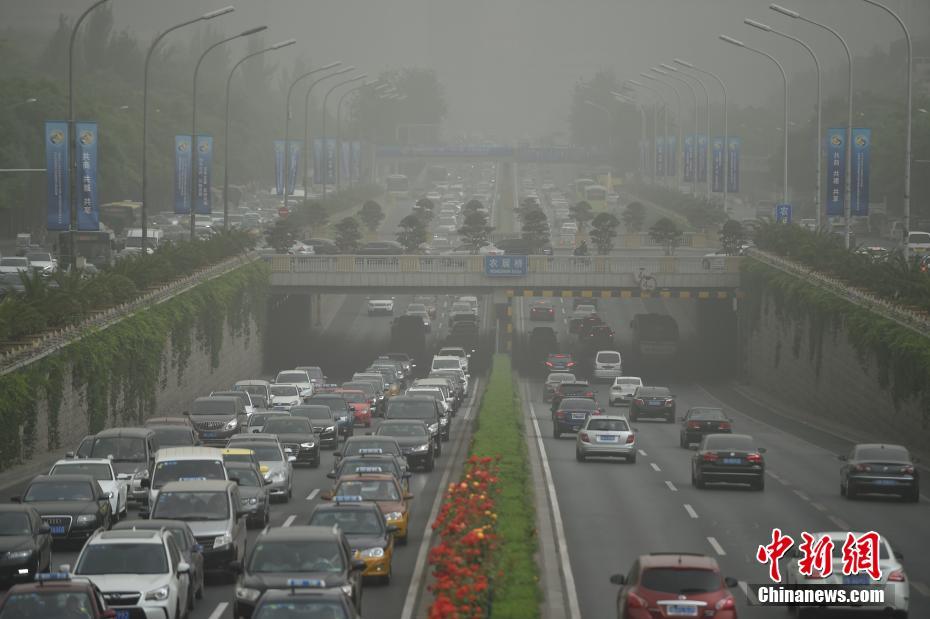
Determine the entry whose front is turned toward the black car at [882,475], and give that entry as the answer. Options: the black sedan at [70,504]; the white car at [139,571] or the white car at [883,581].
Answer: the white car at [883,581]

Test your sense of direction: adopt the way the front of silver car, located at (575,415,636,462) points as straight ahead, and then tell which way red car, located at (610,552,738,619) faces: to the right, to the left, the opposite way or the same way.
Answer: the same way

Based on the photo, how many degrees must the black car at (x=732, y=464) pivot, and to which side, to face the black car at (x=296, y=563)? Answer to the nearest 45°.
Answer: approximately 180°

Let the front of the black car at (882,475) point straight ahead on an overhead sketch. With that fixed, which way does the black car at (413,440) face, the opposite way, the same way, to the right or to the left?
the opposite way

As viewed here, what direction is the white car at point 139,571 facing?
toward the camera

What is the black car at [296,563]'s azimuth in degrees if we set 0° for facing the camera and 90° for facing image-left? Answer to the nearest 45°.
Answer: approximately 0°

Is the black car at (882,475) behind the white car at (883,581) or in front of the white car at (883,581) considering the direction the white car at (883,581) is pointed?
in front

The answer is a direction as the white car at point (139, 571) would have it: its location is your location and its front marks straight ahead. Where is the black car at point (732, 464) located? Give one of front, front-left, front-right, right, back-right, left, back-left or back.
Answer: back-left

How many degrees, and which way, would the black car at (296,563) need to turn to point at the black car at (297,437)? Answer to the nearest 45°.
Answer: approximately 180°

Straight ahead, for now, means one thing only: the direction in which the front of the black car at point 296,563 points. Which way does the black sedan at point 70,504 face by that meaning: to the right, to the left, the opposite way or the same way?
the same way

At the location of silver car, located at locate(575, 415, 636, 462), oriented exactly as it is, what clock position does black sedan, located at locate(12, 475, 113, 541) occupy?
The black sedan is roughly at 7 o'clock from the silver car.

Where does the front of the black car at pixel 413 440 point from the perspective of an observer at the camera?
facing the viewer

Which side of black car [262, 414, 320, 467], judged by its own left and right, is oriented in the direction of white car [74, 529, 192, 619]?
front

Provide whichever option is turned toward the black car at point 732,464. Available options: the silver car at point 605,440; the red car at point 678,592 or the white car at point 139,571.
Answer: the red car

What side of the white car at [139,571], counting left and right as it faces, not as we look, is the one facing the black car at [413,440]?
back

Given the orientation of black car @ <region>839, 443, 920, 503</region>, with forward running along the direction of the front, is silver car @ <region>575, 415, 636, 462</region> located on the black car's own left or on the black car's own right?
on the black car's own left

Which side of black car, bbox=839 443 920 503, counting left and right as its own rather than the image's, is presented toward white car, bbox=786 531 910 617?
back

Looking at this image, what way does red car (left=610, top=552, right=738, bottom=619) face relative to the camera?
away from the camera

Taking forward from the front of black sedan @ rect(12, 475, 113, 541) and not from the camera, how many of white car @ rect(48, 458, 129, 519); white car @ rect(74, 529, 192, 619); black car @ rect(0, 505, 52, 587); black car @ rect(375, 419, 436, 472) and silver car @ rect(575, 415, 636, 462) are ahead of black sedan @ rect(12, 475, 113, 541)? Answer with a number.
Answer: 2

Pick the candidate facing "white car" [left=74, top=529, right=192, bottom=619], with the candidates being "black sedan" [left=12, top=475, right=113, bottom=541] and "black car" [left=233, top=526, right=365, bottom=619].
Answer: the black sedan

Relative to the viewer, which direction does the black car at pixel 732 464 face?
away from the camera
